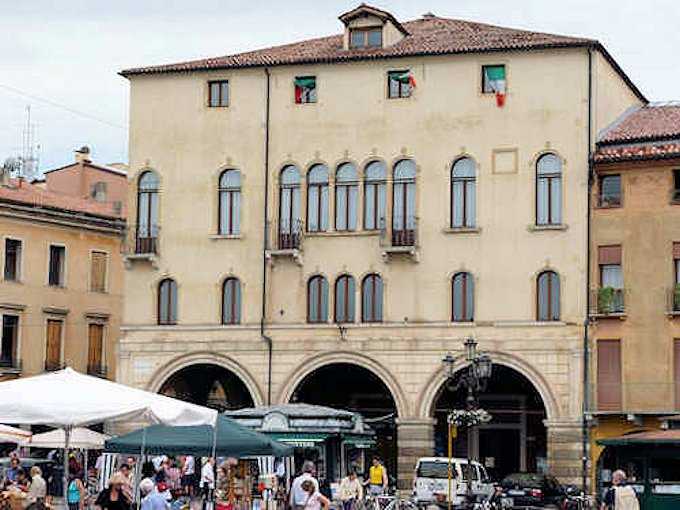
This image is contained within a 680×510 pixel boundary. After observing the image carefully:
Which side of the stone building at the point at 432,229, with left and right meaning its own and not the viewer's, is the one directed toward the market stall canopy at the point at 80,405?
front

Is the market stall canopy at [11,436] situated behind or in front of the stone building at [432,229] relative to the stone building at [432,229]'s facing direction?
in front

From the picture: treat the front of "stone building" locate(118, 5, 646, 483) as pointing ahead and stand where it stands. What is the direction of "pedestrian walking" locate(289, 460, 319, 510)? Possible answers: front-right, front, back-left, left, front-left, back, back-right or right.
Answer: front

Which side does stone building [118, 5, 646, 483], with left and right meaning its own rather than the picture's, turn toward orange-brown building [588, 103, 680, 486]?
left

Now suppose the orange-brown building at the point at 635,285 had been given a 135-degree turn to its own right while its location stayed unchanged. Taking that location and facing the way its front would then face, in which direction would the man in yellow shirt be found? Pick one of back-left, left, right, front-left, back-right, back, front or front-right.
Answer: left

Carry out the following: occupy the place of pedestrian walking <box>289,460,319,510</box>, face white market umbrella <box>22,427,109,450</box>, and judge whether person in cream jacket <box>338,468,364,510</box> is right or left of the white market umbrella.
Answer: right

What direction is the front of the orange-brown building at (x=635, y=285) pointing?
toward the camera

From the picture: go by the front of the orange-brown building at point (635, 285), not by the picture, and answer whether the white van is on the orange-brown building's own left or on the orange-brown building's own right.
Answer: on the orange-brown building's own right

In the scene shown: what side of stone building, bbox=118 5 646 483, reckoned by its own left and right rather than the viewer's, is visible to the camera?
front

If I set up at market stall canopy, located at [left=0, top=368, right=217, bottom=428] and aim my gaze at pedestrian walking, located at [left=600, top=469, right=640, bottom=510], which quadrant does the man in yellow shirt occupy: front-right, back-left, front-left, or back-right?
front-left

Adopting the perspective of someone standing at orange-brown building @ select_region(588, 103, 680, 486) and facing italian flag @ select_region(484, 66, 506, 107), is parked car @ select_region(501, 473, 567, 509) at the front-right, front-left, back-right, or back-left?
front-left

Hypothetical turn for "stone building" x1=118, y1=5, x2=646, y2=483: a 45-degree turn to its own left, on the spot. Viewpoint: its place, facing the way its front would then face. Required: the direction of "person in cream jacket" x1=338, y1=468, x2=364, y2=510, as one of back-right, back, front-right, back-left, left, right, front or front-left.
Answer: front-right

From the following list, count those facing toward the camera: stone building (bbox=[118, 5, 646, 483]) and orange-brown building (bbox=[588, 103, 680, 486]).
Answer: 2

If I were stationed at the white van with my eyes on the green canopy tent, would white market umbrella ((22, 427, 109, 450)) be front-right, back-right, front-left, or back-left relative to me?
front-right

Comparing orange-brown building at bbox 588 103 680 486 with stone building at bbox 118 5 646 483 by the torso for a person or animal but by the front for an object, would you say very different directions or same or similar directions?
same or similar directions

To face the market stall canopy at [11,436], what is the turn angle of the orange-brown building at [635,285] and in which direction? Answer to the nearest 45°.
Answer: approximately 45° to its right
